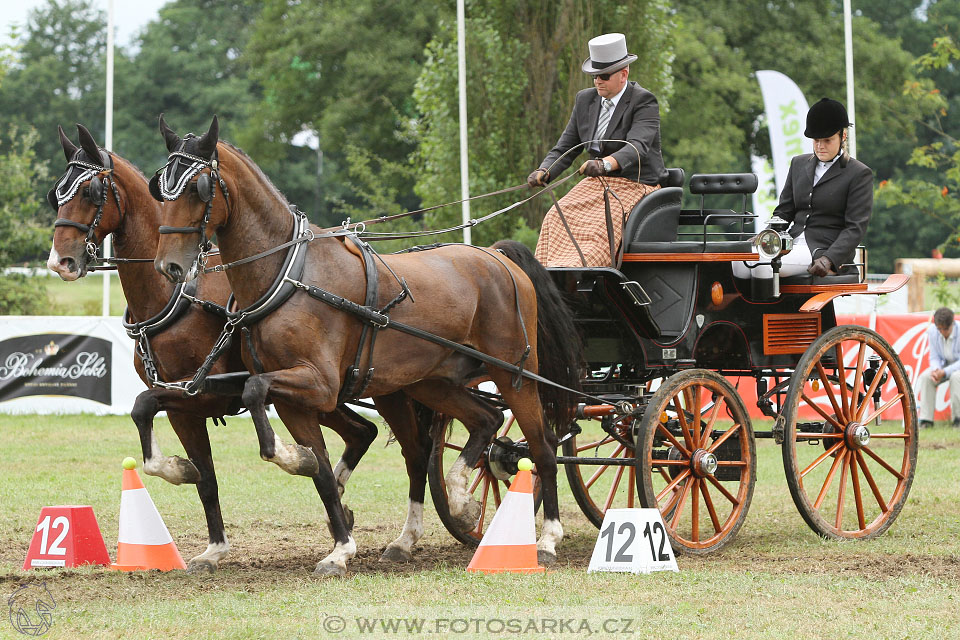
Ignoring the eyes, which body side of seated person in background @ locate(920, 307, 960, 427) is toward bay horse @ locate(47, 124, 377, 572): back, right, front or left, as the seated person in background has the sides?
front

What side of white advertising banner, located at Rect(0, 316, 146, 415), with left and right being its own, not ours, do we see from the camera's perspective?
front

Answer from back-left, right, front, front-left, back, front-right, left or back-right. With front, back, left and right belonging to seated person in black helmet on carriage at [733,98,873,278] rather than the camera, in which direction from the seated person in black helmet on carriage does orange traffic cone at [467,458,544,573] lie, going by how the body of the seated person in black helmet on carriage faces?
front

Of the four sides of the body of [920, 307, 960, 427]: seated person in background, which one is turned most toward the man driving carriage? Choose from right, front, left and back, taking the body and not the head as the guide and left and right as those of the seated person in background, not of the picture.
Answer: front

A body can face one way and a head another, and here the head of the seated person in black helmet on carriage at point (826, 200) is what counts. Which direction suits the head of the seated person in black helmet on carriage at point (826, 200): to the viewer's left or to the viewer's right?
to the viewer's left

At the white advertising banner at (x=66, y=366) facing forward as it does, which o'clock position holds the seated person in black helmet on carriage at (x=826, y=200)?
The seated person in black helmet on carriage is roughly at 11 o'clock from the white advertising banner.

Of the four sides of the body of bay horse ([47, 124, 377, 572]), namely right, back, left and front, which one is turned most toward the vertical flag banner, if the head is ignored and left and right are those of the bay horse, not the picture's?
back

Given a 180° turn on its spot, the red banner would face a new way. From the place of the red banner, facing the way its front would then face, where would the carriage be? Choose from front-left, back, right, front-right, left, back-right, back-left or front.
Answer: back

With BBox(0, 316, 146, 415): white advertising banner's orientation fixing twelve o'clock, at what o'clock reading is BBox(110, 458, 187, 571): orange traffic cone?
The orange traffic cone is roughly at 12 o'clock from the white advertising banner.

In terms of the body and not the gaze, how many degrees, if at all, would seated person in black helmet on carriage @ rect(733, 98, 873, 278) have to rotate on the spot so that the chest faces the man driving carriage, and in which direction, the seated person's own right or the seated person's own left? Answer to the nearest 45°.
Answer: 0° — they already face them

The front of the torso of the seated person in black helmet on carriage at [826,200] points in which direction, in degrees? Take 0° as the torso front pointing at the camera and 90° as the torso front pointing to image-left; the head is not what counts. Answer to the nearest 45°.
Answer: approximately 45°

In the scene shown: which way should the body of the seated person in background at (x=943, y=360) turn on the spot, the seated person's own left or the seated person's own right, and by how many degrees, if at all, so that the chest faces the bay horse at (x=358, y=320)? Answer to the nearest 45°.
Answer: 0° — they already face it

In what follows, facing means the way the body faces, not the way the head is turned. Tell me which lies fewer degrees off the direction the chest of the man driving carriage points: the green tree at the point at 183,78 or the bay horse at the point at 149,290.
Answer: the bay horse

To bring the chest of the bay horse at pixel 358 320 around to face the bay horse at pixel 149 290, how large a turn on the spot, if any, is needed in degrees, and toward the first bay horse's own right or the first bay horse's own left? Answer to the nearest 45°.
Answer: approximately 45° to the first bay horse's own right

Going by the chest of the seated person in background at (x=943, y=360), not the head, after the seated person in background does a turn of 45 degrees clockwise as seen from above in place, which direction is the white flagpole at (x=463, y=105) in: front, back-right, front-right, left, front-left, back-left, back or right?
front-right
